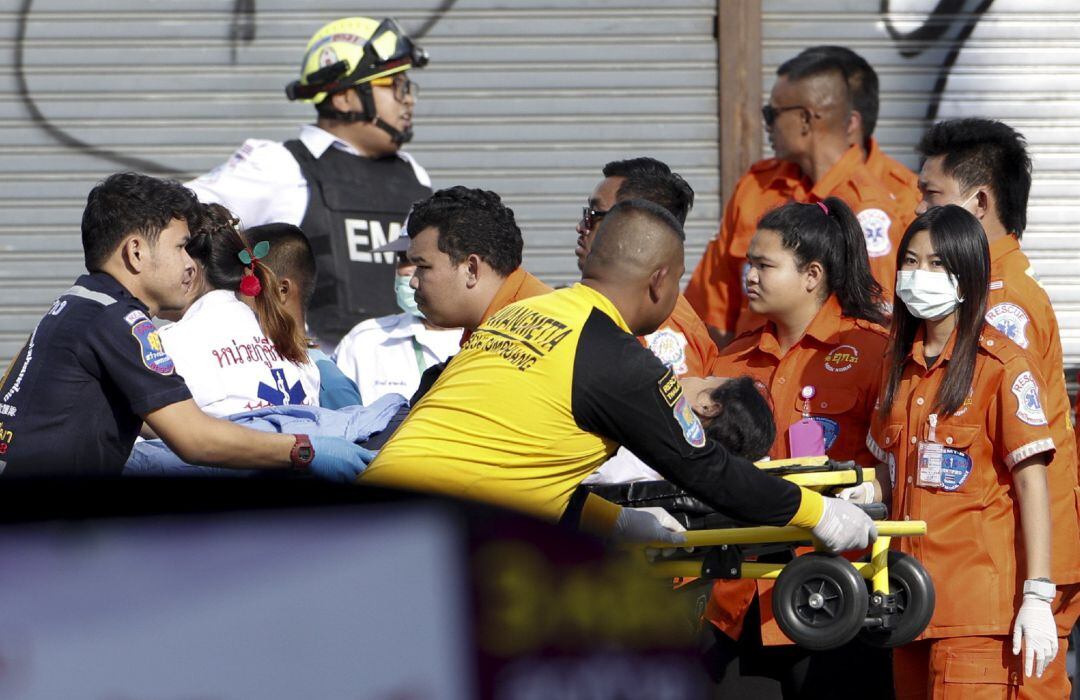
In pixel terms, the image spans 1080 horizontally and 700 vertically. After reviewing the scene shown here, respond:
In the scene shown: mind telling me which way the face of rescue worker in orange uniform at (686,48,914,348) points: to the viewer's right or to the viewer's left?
to the viewer's left

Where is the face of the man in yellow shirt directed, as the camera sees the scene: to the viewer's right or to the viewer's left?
to the viewer's right

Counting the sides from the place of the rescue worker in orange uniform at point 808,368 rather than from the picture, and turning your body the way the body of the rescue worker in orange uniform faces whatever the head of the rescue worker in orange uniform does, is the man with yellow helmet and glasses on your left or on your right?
on your right

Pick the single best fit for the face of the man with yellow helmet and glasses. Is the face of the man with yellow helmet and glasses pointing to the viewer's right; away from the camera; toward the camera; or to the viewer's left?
to the viewer's right

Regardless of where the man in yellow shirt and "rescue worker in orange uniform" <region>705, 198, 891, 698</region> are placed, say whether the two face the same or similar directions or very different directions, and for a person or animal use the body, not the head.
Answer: very different directions

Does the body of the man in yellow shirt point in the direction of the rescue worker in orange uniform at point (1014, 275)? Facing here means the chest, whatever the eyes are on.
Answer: yes

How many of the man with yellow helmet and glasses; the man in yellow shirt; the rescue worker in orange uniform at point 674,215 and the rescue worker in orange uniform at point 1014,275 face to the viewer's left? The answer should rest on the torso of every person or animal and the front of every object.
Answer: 2

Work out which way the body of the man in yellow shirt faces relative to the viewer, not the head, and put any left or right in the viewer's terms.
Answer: facing away from the viewer and to the right of the viewer

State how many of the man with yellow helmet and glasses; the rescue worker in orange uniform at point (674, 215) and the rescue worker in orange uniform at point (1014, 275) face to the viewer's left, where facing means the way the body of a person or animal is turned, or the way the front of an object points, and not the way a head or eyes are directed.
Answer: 2

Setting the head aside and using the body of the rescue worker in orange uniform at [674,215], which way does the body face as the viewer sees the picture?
to the viewer's left

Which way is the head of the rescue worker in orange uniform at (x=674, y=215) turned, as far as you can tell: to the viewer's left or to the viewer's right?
to the viewer's left

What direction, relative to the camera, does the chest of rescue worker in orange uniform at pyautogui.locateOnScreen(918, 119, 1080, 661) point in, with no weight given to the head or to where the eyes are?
to the viewer's left
